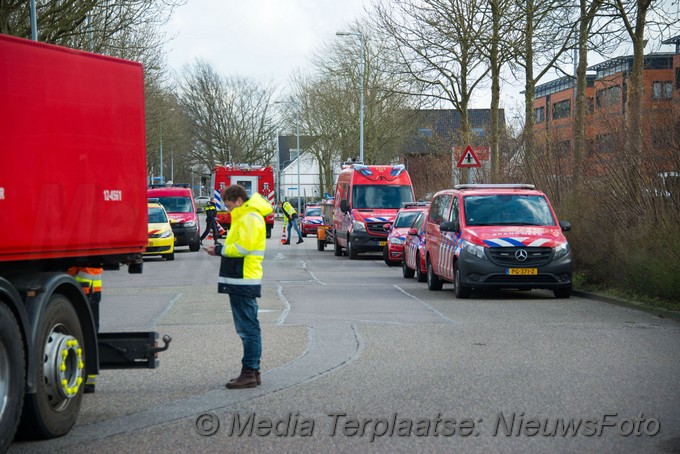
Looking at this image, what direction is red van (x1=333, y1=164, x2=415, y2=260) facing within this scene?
toward the camera

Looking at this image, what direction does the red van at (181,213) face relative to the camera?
toward the camera

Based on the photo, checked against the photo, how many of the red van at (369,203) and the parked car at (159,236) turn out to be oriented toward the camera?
2

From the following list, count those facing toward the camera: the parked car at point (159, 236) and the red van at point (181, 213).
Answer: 2

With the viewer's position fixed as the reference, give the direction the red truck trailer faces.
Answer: facing the viewer and to the left of the viewer
